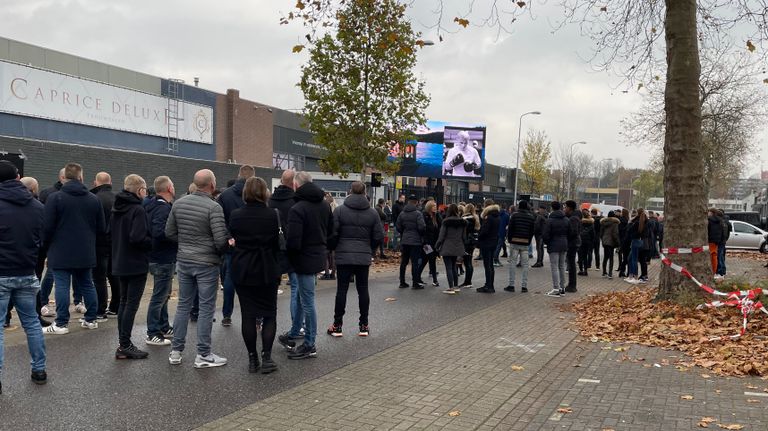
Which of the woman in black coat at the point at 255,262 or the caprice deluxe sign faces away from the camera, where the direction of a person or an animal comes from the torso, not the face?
the woman in black coat

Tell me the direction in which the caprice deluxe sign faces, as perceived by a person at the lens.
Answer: facing the viewer and to the right of the viewer

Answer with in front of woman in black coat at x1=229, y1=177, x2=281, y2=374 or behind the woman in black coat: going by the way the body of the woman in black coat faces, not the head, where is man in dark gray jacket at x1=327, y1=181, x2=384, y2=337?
in front

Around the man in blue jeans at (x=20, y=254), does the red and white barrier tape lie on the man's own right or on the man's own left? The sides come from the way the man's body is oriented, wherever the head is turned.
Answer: on the man's own right

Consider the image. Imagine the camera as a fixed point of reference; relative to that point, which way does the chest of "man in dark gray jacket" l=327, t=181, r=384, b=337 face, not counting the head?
away from the camera

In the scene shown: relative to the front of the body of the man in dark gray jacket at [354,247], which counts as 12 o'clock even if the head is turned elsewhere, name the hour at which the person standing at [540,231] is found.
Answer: The person standing is roughly at 1 o'clock from the man in dark gray jacket.

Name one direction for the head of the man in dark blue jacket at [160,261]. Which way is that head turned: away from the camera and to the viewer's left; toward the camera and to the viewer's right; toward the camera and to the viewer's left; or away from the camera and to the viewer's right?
away from the camera and to the viewer's right

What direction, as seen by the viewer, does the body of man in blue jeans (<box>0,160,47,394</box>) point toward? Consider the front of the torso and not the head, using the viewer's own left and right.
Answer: facing away from the viewer

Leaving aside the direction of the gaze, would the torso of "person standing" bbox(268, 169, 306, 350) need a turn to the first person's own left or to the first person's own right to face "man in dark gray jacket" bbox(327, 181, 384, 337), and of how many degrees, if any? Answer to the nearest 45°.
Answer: approximately 45° to the first person's own right

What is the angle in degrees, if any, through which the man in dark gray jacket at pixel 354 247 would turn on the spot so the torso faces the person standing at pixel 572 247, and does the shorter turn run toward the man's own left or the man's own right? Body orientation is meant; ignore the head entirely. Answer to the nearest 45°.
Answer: approximately 45° to the man's own right

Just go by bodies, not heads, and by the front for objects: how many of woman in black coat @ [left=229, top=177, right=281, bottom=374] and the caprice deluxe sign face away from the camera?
1

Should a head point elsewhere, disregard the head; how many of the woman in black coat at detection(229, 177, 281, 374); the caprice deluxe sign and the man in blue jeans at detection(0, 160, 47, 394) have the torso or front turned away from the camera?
2

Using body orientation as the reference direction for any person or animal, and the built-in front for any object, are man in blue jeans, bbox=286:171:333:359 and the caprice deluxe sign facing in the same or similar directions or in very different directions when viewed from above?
very different directions

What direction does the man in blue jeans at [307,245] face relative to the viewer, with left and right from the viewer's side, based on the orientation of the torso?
facing away from the viewer and to the left of the viewer

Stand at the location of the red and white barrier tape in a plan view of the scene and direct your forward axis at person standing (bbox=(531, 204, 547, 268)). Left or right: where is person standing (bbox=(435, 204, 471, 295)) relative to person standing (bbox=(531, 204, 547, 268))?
left

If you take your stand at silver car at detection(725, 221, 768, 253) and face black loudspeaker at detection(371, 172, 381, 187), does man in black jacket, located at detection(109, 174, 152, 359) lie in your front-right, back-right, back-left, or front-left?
front-left

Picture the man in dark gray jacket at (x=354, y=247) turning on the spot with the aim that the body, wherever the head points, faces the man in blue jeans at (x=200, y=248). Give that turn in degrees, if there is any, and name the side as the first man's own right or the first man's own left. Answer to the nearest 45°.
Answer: approximately 135° to the first man's own left

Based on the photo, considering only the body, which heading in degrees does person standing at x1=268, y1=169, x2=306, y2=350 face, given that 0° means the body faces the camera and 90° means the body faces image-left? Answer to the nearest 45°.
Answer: approximately 135°
